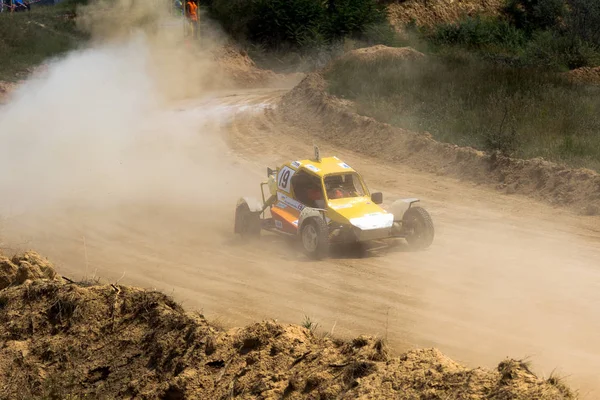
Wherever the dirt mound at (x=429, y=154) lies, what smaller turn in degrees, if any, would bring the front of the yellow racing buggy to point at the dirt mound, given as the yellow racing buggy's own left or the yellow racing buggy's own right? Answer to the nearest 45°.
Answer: approximately 135° to the yellow racing buggy's own left

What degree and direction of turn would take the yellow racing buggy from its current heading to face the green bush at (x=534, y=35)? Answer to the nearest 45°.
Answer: approximately 135° to its left

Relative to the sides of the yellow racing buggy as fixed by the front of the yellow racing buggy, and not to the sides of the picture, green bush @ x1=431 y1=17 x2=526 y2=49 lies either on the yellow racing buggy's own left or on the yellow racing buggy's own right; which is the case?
on the yellow racing buggy's own left

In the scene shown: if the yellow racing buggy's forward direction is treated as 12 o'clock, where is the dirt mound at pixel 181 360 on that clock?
The dirt mound is roughly at 2 o'clock from the yellow racing buggy.

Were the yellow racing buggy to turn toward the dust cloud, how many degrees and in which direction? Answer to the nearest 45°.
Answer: approximately 180°

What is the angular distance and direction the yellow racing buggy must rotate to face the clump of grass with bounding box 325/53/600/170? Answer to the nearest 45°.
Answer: approximately 135° to its left

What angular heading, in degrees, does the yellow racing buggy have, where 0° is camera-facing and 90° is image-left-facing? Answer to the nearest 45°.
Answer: approximately 315°

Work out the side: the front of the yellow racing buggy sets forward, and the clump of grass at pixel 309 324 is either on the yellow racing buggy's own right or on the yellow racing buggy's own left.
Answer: on the yellow racing buggy's own right

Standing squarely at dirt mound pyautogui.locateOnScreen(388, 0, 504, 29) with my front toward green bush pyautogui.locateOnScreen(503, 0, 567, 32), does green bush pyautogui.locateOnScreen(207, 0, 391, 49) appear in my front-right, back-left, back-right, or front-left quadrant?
back-right

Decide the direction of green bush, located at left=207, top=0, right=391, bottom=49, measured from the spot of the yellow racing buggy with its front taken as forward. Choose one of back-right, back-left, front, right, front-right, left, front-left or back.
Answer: back-left

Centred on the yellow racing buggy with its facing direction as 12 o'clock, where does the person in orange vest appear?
The person in orange vest is roughly at 7 o'clock from the yellow racing buggy.

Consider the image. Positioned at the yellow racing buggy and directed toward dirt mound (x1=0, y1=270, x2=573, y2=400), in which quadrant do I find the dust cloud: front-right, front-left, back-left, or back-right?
back-right

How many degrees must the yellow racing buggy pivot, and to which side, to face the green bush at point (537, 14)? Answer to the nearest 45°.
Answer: approximately 135° to its left
